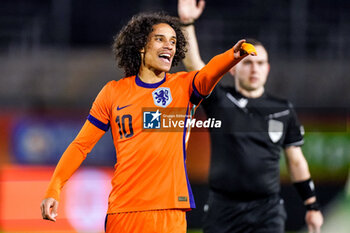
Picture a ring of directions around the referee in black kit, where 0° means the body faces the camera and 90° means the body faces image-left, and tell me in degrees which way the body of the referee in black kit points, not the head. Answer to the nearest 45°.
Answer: approximately 0°

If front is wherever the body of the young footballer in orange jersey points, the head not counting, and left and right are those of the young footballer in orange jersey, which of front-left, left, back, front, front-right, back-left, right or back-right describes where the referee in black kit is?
back-left

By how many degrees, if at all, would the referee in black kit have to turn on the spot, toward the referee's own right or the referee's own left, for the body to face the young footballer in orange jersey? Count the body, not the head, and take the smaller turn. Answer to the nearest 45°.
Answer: approximately 45° to the referee's own right

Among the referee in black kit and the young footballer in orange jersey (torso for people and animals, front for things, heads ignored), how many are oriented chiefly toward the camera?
2
